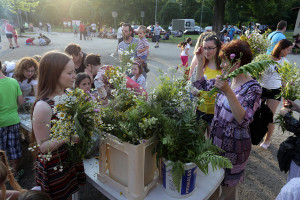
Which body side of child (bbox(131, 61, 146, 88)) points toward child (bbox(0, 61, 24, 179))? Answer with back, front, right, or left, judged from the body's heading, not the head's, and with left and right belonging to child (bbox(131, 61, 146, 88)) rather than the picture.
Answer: front

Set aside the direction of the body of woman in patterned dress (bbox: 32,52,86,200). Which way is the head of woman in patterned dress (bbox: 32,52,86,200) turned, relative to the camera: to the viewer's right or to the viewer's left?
to the viewer's right

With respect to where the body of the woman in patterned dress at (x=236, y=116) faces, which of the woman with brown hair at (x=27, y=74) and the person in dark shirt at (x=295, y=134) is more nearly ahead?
the woman with brown hair

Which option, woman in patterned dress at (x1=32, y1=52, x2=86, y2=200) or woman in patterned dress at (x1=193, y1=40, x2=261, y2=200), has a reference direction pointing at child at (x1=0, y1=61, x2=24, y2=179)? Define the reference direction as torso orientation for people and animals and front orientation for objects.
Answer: woman in patterned dress at (x1=193, y1=40, x2=261, y2=200)

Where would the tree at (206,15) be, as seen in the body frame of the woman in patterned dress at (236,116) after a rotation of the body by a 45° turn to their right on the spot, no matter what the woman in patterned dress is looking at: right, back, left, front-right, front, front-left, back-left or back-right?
front-right

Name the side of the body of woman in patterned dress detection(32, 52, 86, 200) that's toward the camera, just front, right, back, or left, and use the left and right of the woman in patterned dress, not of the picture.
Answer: right

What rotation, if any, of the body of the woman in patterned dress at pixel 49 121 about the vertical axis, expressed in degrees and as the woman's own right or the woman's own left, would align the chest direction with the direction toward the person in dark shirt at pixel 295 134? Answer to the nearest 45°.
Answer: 0° — they already face them

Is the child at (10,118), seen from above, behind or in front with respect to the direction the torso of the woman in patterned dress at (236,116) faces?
in front

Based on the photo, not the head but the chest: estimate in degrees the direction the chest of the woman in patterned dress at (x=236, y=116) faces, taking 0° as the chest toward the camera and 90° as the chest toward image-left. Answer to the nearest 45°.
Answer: approximately 90°

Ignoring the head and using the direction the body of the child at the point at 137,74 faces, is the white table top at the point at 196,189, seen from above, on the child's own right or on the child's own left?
on the child's own left

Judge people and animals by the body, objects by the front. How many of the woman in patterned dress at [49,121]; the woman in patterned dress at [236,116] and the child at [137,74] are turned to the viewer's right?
1
